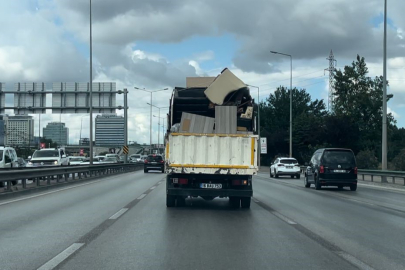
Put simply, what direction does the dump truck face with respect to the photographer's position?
facing away from the viewer

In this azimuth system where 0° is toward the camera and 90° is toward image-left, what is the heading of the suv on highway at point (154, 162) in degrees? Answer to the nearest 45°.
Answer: approximately 180°

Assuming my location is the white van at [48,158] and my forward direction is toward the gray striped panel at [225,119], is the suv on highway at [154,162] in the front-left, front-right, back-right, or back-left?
back-left

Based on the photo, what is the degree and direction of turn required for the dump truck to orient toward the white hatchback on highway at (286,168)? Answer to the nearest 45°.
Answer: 0° — it already faces it

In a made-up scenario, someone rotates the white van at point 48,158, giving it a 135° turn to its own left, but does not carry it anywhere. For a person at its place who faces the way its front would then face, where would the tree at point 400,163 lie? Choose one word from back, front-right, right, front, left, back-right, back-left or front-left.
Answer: front

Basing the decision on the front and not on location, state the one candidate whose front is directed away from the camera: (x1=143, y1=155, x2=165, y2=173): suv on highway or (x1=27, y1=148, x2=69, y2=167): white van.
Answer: the suv on highway

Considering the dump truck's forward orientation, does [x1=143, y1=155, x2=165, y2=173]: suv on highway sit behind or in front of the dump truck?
in front

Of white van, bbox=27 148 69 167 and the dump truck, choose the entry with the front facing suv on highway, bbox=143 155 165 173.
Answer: the dump truck

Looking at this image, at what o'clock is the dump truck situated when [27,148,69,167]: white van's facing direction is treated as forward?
The dump truck is roughly at 10 o'clock from the white van.

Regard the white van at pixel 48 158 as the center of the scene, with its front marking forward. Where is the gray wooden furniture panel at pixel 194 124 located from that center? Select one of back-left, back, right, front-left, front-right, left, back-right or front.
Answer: front-left

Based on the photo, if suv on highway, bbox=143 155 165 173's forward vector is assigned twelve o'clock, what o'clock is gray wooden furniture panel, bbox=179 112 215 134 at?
The gray wooden furniture panel is roughly at 6 o'clock from the suv on highway.

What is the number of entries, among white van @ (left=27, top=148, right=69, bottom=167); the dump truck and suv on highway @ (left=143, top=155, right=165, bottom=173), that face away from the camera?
2

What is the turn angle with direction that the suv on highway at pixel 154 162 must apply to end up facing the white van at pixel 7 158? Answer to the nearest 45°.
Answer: approximately 180°

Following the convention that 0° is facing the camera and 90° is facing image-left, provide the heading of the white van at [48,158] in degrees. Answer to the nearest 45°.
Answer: approximately 45°
